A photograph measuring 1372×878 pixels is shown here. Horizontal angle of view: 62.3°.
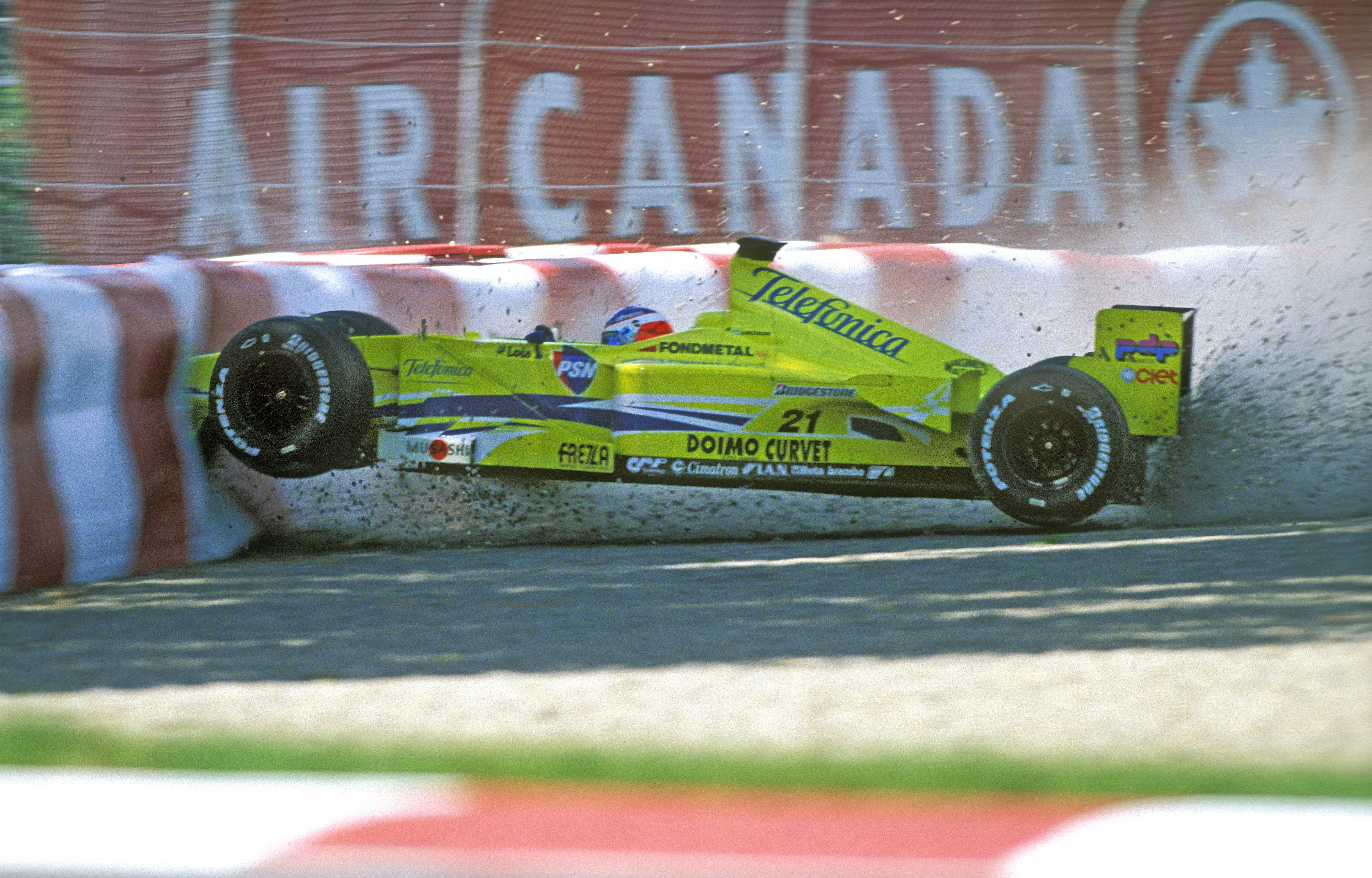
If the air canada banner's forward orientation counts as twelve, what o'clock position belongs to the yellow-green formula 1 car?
The yellow-green formula 1 car is roughly at 12 o'clock from the air canada banner.

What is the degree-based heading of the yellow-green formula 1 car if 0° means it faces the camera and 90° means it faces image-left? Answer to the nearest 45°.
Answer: approximately 90°

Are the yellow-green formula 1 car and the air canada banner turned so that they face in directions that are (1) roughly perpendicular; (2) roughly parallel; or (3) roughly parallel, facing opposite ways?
roughly perpendicular

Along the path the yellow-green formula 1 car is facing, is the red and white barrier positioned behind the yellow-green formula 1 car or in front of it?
in front

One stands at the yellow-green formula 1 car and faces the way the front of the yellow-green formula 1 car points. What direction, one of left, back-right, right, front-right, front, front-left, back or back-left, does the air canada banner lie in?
right

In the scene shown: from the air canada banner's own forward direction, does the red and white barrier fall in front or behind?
in front

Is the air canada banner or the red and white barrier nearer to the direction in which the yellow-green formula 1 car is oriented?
the red and white barrier

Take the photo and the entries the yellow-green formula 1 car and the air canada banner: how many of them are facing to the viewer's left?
1

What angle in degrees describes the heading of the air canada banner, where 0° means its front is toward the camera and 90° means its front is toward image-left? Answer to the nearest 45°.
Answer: approximately 0°
